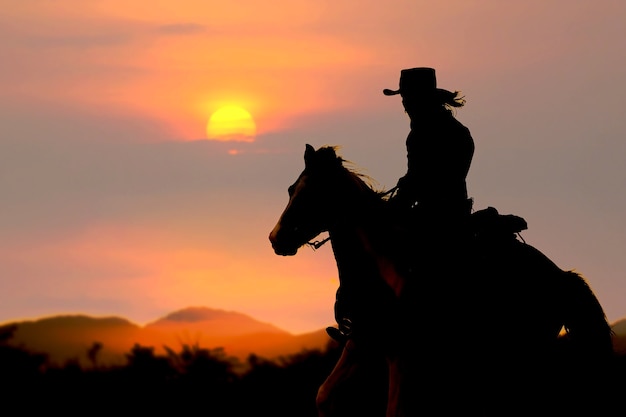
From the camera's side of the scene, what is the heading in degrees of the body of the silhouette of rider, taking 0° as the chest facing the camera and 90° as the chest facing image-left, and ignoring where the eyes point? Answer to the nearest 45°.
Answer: approximately 90°
